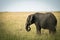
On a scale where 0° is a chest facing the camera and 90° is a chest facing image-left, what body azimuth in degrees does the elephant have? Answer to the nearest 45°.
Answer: approximately 90°
